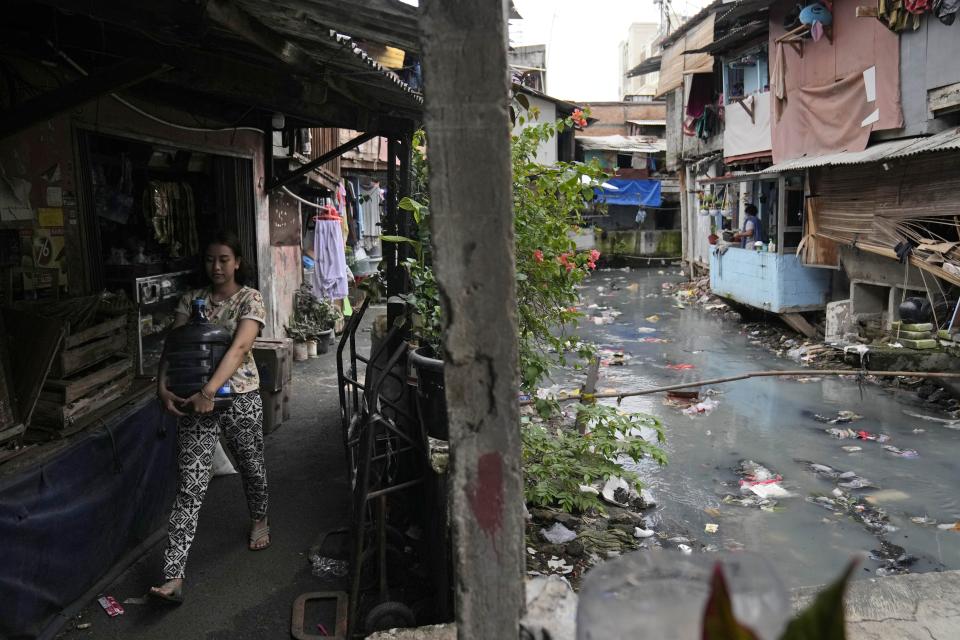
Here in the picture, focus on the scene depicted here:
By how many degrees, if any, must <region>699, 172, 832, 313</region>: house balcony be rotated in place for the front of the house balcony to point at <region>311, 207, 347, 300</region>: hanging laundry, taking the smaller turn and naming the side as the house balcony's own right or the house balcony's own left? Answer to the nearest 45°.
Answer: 0° — it already faces it

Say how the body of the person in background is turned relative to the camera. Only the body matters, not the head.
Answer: to the viewer's left

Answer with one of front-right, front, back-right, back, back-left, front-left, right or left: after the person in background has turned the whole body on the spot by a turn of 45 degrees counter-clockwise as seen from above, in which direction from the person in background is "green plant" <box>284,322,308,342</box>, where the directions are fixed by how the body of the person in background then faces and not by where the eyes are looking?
front

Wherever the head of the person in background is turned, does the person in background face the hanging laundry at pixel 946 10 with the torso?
no

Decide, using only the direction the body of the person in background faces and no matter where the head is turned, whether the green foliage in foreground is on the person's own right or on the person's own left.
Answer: on the person's own left

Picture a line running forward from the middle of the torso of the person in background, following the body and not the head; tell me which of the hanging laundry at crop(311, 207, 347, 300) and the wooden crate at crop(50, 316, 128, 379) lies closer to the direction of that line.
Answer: the hanging laundry

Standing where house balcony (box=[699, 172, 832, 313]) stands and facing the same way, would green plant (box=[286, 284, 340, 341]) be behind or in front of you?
in front

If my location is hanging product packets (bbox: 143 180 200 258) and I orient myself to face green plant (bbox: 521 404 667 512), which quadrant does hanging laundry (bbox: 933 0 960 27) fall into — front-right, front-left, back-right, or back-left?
front-left

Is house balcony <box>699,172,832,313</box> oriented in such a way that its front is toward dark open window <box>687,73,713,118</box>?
no

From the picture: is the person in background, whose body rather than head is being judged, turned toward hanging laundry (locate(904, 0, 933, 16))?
no
